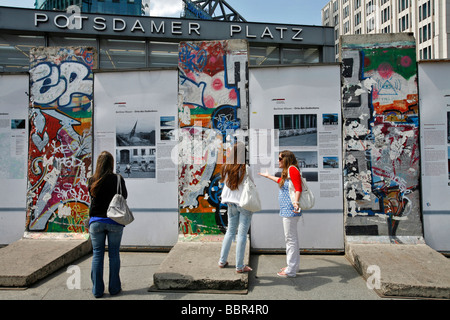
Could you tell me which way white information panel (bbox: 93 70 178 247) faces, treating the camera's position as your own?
facing the viewer

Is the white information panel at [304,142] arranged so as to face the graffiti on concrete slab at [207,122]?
no

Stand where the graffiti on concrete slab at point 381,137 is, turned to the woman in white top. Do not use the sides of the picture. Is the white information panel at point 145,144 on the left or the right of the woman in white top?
right

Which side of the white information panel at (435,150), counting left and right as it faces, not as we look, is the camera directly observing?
front

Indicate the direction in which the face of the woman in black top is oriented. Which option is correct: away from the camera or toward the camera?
away from the camera

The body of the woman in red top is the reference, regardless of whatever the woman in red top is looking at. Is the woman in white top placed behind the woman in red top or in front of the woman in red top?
in front

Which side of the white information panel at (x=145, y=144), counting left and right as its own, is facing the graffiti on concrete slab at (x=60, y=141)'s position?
right

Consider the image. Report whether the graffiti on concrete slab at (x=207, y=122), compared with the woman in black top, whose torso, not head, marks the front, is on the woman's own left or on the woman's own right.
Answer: on the woman's own right

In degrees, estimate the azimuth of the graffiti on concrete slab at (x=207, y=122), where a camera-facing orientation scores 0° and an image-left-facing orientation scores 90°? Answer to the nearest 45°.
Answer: approximately 0°

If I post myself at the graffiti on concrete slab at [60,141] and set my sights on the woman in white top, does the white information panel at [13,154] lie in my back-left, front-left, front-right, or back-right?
back-right

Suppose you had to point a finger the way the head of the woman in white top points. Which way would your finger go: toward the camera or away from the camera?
away from the camera

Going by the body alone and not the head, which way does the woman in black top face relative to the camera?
away from the camera

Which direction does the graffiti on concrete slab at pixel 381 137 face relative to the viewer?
toward the camera

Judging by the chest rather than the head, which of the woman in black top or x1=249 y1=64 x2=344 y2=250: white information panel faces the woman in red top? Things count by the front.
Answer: the white information panel

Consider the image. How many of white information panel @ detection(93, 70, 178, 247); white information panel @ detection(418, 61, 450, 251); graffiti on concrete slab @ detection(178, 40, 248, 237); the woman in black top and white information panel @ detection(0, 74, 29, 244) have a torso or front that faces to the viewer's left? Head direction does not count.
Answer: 0

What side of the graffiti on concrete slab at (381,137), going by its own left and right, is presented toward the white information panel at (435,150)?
left

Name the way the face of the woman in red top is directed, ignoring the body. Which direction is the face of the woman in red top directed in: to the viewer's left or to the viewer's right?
to the viewer's left
